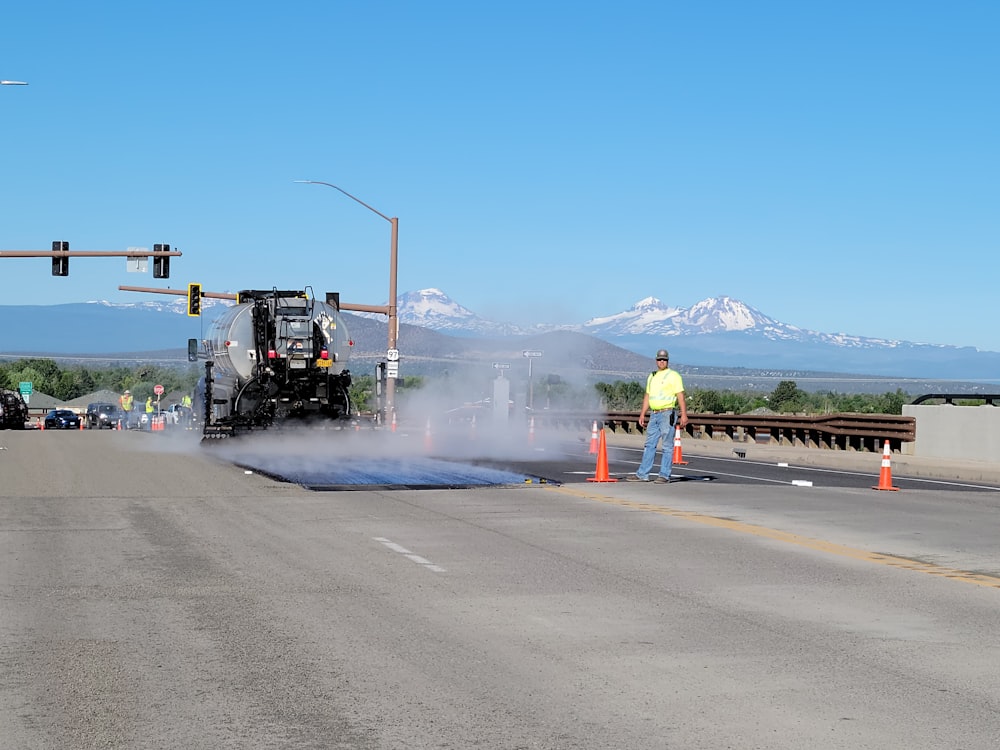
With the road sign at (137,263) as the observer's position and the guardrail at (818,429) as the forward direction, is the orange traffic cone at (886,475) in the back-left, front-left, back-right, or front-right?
front-right

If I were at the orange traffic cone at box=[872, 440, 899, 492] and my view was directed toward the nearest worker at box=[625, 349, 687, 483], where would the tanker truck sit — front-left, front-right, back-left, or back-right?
front-right
